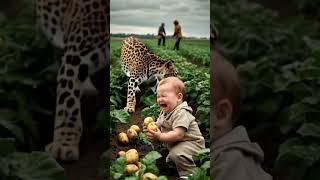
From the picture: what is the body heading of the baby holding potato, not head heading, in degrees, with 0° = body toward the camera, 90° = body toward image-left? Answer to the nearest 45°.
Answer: approximately 45°

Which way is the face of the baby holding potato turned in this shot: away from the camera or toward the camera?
toward the camera
